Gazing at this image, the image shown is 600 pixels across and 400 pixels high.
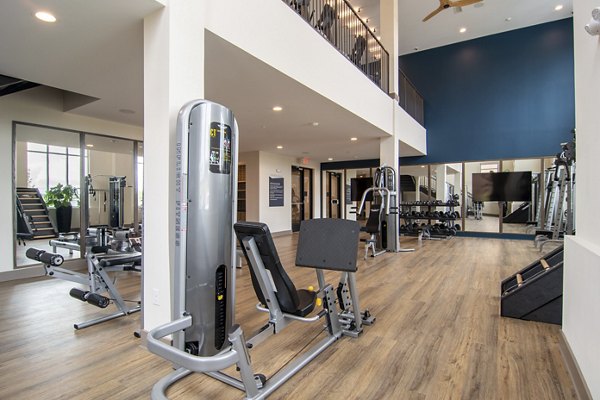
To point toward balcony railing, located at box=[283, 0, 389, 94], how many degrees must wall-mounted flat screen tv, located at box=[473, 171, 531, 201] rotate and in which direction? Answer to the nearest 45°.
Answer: approximately 45° to its right

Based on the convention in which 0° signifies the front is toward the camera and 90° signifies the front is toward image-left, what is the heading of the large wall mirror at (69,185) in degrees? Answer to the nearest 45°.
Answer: approximately 315°

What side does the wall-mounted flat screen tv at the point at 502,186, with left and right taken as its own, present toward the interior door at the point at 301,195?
right

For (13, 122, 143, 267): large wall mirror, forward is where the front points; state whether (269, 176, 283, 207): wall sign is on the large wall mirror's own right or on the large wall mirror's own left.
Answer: on the large wall mirror's own left

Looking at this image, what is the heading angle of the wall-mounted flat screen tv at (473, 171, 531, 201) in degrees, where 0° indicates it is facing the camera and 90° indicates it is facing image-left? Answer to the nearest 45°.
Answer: approximately 0°

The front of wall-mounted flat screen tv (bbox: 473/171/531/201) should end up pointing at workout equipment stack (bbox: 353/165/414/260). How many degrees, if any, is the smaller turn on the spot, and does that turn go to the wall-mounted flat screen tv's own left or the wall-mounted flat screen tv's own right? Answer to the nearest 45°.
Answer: approximately 45° to the wall-mounted flat screen tv's own right

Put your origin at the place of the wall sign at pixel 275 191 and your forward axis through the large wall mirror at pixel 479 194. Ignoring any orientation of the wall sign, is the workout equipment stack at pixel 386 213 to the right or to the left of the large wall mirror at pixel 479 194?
right

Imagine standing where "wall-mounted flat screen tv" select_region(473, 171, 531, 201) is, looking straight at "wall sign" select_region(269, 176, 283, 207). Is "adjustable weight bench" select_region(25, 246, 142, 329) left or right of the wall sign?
left

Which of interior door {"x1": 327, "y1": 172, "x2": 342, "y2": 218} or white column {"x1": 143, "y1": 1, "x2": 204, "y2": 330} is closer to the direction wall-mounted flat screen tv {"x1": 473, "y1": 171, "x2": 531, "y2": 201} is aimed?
the white column

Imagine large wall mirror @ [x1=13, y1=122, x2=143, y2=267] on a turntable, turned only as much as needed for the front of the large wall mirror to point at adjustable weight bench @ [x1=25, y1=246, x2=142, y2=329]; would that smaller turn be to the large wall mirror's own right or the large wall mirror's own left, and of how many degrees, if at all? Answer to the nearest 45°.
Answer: approximately 45° to the large wall mirror's own right

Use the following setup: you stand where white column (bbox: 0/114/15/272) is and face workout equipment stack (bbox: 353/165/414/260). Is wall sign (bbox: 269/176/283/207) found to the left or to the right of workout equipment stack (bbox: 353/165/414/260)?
left

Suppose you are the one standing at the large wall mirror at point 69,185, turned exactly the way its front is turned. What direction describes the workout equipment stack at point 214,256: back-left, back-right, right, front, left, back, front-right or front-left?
front-right

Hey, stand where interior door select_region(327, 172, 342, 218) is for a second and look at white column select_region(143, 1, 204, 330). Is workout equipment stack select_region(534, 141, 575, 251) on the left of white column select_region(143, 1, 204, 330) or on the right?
left
